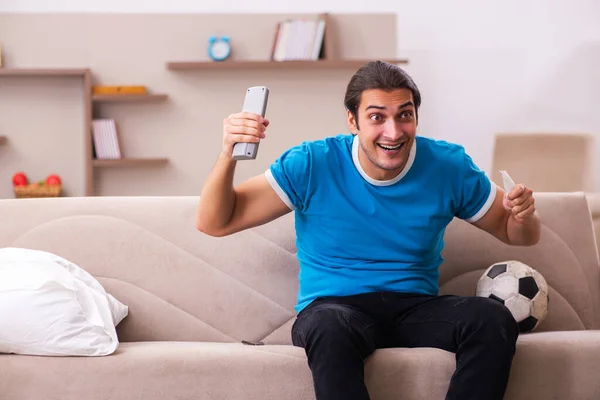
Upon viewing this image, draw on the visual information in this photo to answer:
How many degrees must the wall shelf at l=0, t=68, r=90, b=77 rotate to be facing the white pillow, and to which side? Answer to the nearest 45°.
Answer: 0° — it already faces it

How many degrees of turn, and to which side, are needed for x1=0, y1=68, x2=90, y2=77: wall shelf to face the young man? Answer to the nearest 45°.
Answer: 0° — it already faces them

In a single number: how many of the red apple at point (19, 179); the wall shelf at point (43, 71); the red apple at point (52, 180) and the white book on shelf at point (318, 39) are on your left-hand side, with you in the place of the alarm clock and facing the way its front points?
1

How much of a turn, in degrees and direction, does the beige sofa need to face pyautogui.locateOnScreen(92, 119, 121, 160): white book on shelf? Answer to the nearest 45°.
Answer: approximately 180°

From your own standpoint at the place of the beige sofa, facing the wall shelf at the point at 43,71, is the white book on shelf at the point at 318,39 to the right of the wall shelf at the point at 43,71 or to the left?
right

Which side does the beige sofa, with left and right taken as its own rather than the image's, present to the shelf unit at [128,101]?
back

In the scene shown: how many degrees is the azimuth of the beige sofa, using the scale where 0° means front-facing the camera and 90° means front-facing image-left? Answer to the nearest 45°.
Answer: approximately 0°

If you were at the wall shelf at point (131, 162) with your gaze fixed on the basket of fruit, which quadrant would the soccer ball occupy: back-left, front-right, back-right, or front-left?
back-left

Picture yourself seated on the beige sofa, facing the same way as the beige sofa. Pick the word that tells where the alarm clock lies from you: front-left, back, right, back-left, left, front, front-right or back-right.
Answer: back

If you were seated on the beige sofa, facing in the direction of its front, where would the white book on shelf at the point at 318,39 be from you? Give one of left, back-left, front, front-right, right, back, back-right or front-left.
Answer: back

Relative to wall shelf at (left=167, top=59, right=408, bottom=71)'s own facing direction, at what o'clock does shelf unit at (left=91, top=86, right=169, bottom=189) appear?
The shelf unit is roughly at 3 o'clock from the wall shelf.

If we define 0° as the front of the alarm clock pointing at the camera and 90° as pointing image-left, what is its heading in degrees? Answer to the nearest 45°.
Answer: approximately 0°

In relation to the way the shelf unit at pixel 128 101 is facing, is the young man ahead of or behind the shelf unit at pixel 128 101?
ahead
